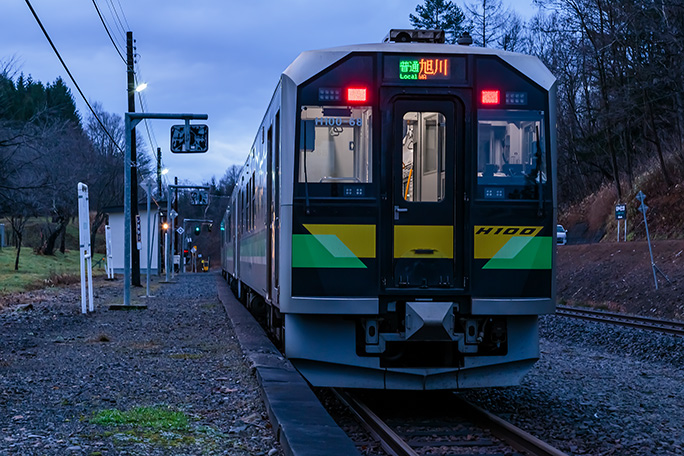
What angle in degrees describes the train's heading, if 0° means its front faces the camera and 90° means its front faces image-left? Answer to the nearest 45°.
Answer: approximately 0°

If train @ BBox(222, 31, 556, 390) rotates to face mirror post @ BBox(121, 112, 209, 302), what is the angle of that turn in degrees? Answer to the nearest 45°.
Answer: approximately 135° to its right

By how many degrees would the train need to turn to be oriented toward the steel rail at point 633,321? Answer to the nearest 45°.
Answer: approximately 135° to its left

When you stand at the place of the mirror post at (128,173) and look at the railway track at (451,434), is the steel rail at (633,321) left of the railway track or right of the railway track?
left

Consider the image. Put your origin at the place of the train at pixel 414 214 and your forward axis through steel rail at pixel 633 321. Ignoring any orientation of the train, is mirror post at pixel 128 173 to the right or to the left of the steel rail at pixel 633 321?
left
